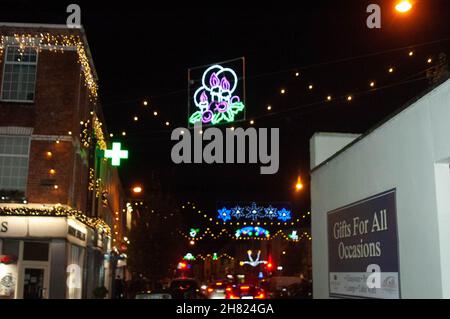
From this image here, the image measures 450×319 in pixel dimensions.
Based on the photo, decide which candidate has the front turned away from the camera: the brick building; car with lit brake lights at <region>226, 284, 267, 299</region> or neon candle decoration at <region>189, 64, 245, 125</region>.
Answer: the car with lit brake lights

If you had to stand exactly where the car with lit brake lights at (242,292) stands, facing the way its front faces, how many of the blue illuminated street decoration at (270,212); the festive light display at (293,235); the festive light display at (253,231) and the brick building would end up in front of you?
3

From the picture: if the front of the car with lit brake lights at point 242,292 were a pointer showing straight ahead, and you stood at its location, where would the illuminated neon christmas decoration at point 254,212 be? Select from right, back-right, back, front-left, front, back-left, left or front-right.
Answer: front

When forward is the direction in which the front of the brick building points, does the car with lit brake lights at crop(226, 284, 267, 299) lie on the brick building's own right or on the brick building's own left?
on the brick building's own left

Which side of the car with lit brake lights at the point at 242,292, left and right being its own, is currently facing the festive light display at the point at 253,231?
front

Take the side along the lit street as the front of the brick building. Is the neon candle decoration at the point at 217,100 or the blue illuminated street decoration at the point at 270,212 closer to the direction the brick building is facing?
the neon candle decoration

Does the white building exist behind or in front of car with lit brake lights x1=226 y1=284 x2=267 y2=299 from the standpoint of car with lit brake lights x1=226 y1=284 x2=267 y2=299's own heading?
behind

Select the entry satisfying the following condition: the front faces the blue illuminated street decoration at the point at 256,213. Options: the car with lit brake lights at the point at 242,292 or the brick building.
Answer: the car with lit brake lights

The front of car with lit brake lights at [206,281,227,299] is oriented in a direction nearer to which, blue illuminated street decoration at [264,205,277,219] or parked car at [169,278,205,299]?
the blue illuminated street decoration

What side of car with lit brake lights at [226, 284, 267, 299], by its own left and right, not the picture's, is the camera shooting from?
back

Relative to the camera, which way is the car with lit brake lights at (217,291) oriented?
away from the camera

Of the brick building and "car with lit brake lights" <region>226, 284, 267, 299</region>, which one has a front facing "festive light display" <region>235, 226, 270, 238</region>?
the car with lit brake lights
